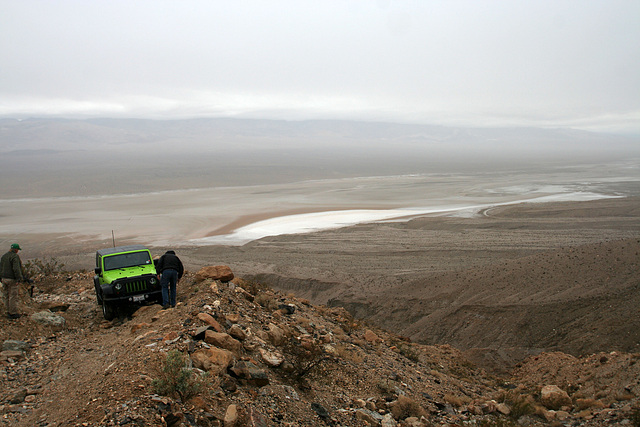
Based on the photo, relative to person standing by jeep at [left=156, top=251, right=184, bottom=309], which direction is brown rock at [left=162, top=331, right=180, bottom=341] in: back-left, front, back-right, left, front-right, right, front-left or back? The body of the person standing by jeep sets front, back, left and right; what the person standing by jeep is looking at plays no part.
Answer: back

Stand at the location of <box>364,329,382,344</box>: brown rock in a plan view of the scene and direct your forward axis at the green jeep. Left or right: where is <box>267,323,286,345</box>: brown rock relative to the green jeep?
left

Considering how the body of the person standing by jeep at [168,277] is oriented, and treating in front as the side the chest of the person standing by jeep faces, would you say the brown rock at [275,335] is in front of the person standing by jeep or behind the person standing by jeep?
behind

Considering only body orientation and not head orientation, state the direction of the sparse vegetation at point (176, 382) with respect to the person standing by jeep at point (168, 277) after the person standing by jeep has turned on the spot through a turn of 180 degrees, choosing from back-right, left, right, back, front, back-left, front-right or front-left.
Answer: front

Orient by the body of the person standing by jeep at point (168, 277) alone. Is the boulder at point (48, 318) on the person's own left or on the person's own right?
on the person's own left

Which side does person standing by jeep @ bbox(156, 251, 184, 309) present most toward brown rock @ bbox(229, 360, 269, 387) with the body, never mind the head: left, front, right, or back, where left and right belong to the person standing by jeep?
back

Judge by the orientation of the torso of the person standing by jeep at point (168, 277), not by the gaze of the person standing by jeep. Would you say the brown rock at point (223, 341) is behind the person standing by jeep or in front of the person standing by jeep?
behind

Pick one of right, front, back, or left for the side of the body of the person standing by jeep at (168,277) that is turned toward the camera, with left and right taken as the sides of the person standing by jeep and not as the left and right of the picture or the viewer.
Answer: back

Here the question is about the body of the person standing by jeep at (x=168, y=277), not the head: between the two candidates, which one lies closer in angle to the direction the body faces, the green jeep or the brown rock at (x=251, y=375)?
the green jeep

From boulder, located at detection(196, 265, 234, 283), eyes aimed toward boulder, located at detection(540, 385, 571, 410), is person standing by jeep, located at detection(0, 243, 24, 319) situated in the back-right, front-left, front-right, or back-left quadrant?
back-right

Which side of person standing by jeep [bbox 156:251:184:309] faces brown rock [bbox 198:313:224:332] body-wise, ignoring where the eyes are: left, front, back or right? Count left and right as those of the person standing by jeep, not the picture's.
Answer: back
